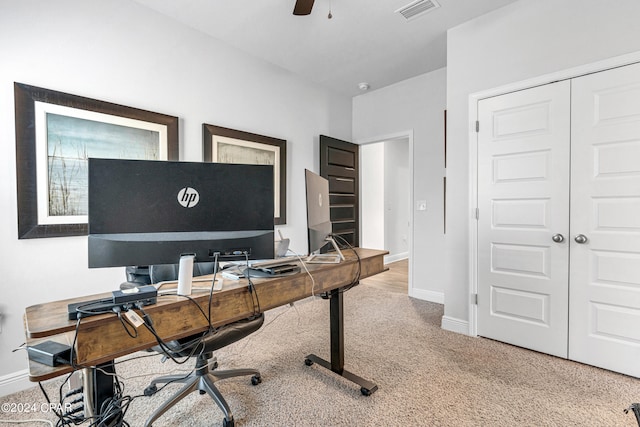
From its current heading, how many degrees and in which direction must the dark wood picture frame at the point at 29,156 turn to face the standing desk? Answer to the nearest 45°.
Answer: approximately 45° to its right

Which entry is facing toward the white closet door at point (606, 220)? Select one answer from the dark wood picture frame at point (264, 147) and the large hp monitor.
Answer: the dark wood picture frame

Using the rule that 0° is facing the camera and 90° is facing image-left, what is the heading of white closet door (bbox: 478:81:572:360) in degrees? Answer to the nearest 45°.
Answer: approximately 45°

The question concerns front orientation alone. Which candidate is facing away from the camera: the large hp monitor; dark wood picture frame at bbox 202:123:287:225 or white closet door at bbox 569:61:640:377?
the large hp monitor

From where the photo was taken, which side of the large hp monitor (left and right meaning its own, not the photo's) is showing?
back

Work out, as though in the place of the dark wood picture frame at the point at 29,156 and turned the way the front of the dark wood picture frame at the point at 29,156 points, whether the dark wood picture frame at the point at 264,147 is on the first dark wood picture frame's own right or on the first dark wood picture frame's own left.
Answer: on the first dark wood picture frame's own left

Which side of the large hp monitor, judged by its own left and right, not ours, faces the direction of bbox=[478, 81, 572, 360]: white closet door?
right

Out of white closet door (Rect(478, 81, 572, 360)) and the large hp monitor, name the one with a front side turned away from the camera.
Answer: the large hp monitor
